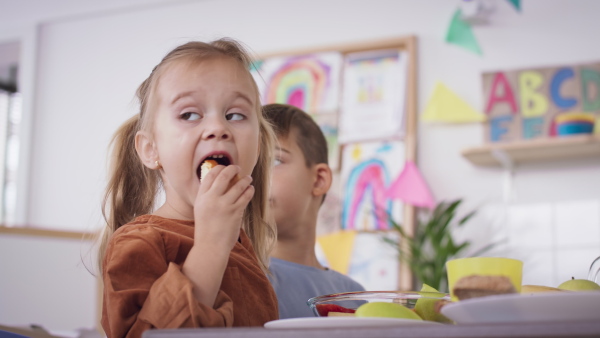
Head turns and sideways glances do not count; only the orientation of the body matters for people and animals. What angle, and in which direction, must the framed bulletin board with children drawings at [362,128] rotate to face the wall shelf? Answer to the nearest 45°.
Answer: approximately 45° to its left

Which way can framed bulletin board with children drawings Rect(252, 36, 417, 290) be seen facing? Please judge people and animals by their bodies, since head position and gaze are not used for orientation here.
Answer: toward the camera

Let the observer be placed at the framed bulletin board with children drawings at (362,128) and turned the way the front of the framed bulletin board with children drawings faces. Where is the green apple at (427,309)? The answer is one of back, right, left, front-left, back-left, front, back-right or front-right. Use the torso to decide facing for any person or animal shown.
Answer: front

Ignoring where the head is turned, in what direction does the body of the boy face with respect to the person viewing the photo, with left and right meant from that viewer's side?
facing the viewer and to the left of the viewer

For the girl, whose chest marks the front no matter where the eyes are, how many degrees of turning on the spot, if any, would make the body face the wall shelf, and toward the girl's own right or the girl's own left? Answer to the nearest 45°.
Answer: approximately 90° to the girl's own left

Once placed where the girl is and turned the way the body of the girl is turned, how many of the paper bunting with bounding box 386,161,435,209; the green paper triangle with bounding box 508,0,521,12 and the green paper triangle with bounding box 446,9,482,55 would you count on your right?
0

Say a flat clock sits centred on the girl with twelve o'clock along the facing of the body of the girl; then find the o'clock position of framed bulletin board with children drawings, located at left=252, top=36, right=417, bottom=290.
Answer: The framed bulletin board with children drawings is roughly at 8 o'clock from the girl.

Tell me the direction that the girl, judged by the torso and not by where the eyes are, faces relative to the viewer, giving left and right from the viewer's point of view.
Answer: facing the viewer and to the right of the viewer

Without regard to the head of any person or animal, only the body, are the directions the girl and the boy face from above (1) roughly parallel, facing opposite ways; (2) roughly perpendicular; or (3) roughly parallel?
roughly perpendicular

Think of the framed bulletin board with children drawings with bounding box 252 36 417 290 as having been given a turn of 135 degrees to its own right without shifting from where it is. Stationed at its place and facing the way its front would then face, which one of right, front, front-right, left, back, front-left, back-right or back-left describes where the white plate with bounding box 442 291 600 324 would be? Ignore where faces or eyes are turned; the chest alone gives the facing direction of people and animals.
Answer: back-left

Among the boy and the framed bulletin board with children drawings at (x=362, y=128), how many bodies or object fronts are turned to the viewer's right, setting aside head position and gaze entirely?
0

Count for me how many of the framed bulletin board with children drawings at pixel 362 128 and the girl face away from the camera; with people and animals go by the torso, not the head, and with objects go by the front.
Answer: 0

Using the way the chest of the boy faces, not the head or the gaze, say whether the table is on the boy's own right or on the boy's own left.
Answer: on the boy's own left
